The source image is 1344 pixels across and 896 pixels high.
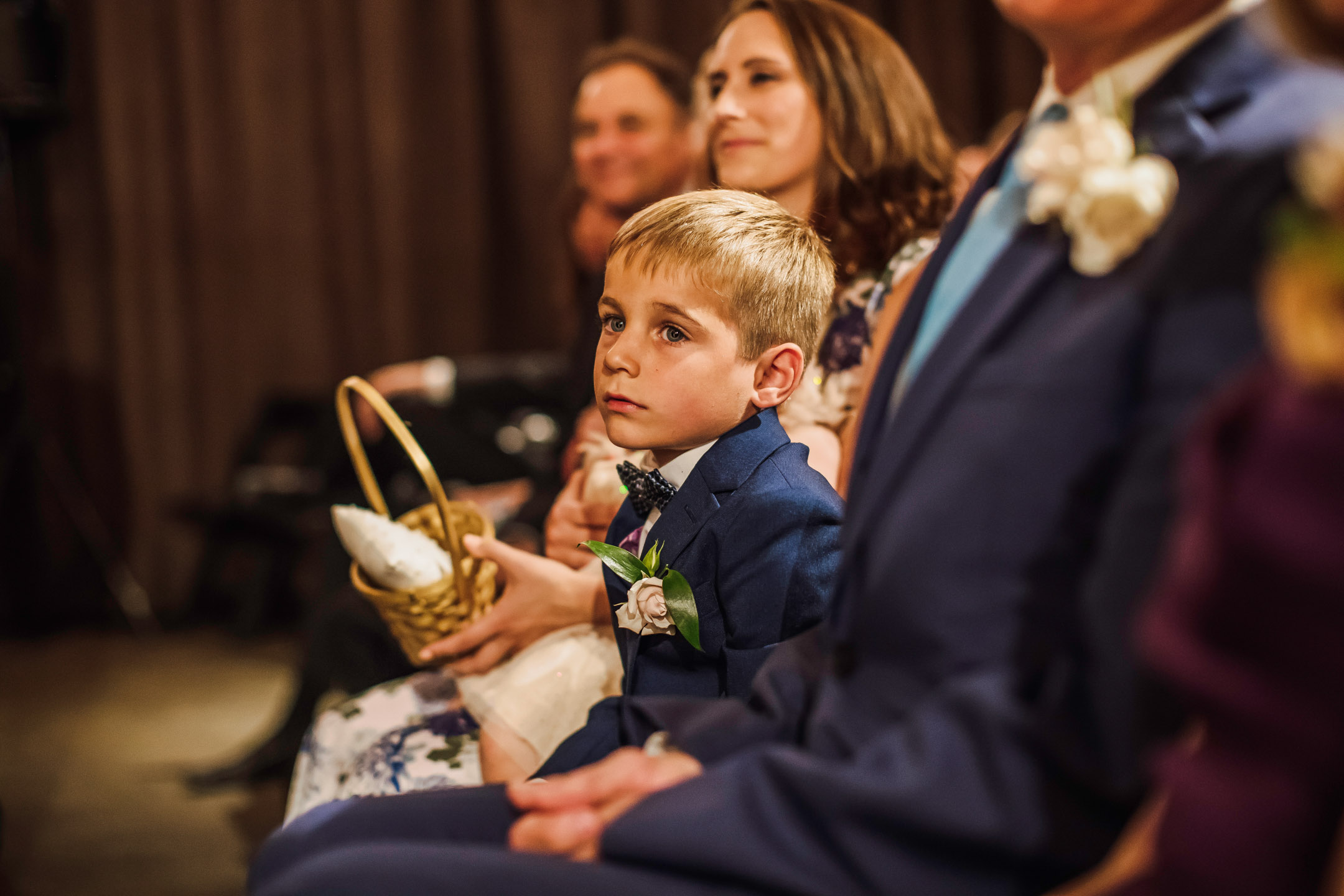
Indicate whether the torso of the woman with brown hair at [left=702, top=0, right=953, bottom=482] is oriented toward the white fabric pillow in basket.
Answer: yes

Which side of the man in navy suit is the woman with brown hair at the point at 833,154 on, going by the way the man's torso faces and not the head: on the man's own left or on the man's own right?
on the man's own right

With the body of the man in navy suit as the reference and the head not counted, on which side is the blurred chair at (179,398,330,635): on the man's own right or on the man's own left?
on the man's own right

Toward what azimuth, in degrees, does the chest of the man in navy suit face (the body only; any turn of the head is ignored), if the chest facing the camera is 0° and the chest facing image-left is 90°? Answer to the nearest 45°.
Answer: approximately 45°

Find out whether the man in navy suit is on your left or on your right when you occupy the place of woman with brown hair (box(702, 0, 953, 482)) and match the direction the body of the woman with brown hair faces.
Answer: on your left

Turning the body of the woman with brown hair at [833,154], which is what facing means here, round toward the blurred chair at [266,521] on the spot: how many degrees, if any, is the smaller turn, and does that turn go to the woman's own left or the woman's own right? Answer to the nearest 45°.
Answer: approximately 90° to the woman's own right

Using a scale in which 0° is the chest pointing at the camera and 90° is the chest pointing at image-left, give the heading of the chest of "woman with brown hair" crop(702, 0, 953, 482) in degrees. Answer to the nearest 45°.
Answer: approximately 45°

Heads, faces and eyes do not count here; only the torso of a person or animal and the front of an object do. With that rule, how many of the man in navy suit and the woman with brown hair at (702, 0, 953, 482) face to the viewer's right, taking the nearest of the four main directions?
0
